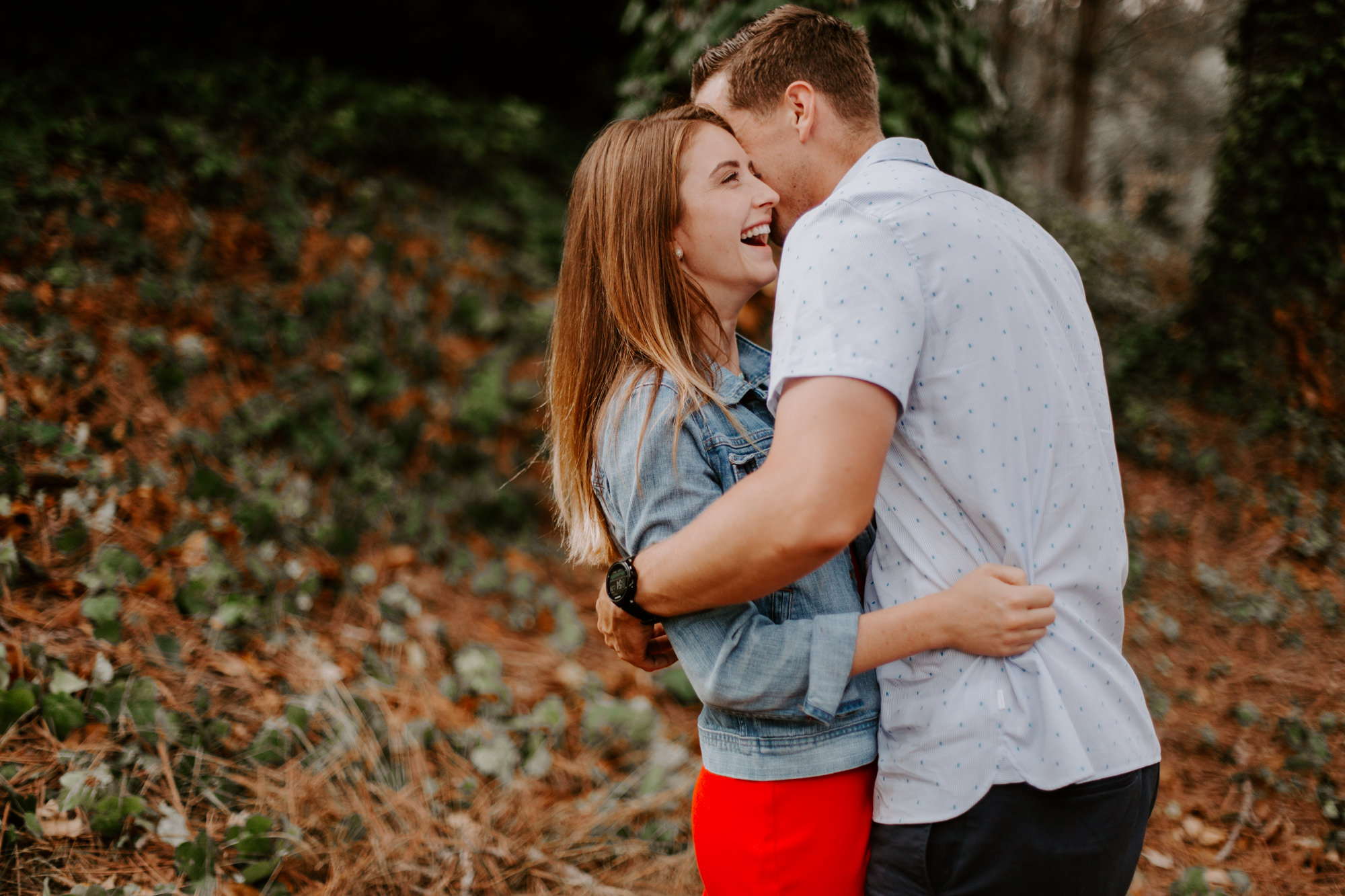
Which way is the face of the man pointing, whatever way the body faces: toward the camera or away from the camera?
away from the camera

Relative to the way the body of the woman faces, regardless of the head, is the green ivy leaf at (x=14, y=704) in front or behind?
behind

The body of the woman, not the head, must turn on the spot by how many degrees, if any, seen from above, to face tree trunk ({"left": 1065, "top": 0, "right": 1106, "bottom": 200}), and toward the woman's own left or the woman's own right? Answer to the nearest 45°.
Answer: approximately 90° to the woman's own left

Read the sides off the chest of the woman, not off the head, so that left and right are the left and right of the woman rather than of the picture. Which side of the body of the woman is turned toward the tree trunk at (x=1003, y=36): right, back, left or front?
left

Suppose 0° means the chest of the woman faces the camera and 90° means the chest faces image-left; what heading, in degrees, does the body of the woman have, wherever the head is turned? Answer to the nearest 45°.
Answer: approximately 270°
